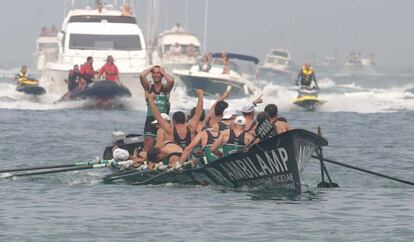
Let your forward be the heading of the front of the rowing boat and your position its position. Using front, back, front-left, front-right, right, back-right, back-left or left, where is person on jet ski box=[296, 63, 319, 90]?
back-left

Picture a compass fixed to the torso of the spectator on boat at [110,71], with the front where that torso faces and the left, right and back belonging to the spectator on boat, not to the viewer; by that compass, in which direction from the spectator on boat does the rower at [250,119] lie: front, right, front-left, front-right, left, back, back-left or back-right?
front

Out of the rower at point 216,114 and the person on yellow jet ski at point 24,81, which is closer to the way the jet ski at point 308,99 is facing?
the rower

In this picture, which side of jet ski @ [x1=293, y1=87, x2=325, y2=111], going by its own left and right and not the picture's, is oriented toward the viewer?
front

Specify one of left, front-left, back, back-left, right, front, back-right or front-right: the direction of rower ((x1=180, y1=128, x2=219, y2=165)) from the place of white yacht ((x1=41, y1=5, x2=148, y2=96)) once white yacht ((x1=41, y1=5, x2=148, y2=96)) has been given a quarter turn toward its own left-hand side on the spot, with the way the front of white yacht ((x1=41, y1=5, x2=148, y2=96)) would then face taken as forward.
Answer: right

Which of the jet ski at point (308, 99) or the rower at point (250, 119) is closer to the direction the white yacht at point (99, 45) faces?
the rower

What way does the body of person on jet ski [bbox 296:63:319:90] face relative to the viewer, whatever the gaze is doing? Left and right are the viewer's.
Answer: facing the viewer

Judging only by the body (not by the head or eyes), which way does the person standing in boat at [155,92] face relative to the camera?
toward the camera

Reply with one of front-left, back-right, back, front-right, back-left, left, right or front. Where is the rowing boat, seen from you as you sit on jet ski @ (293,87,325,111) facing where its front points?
front

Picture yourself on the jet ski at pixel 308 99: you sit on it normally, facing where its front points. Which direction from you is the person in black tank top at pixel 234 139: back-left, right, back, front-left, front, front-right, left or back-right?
front

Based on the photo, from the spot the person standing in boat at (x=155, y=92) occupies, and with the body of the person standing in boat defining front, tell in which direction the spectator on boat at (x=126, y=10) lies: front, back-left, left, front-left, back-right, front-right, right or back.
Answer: back

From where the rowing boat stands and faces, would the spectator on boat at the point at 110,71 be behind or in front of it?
behind
